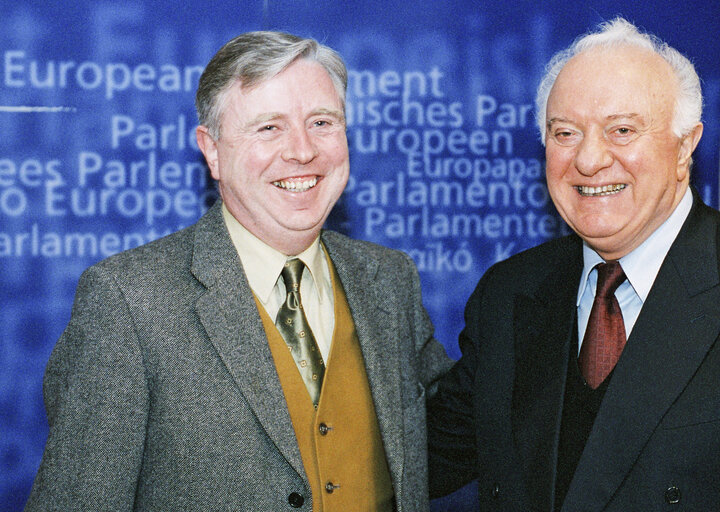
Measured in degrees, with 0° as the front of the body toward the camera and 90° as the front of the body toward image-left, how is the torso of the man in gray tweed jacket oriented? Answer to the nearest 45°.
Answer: approximately 315°

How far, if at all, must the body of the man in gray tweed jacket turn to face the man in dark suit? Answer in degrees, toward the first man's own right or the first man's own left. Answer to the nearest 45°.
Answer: approximately 45° to the first man's own left
